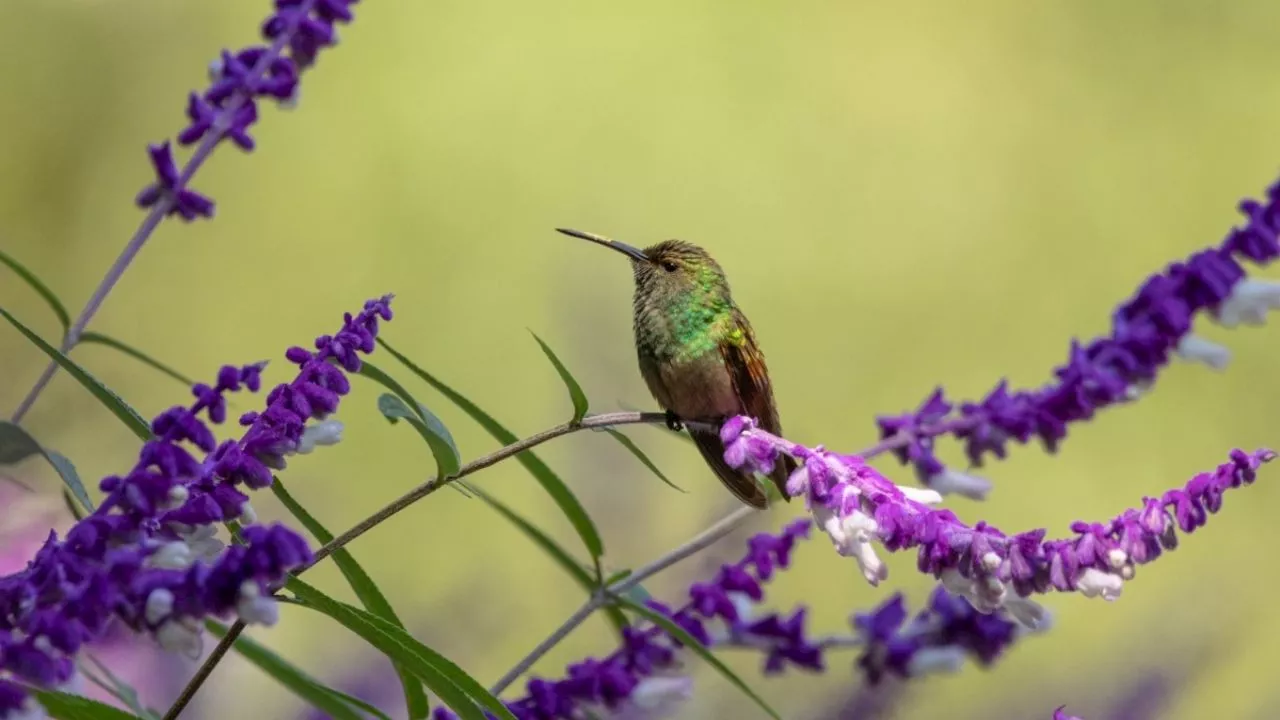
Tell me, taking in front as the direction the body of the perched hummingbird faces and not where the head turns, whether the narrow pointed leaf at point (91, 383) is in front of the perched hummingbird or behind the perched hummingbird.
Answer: in front

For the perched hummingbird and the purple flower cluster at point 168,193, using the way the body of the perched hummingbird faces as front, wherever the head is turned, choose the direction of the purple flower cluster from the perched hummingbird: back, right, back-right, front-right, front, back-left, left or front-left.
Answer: front

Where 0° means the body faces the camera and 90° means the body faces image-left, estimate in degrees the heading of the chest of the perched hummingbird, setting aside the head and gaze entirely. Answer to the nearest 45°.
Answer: approximately 45°

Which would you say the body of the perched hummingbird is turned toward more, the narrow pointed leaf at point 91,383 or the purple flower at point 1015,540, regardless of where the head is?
the narrow pointed leaf

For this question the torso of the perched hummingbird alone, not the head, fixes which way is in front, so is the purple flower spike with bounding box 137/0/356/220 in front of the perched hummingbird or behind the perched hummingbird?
in front

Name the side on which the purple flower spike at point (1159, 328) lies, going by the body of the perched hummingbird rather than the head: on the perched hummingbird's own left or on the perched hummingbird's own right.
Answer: on the perched hummingbird's own left
